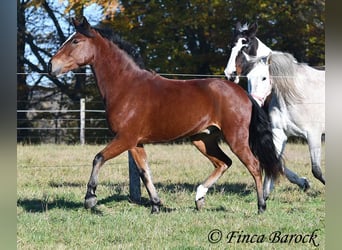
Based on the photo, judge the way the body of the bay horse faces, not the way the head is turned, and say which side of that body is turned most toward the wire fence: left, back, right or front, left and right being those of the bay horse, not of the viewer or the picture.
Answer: right

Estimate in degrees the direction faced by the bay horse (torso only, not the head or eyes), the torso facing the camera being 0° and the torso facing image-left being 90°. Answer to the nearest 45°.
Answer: approximately 90°
